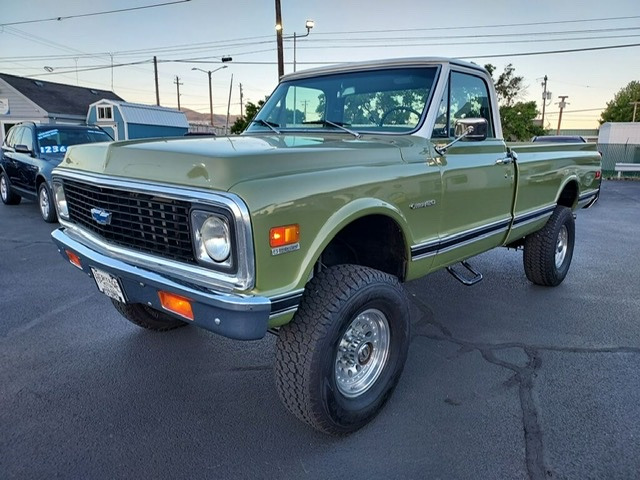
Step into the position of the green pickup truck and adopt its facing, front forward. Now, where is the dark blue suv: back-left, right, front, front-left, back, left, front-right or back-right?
right

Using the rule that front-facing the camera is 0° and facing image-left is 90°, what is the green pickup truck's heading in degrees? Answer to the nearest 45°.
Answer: approximately 45°

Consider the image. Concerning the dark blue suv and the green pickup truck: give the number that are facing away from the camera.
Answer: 0

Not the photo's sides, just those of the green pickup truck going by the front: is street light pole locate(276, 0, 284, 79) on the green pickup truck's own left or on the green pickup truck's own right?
on the green pickup truck's own right

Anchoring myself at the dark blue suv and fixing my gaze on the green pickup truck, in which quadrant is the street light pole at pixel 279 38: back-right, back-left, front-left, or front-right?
back-left

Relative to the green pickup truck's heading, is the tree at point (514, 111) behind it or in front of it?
behind

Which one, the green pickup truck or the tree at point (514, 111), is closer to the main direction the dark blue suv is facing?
the green pickup truck
